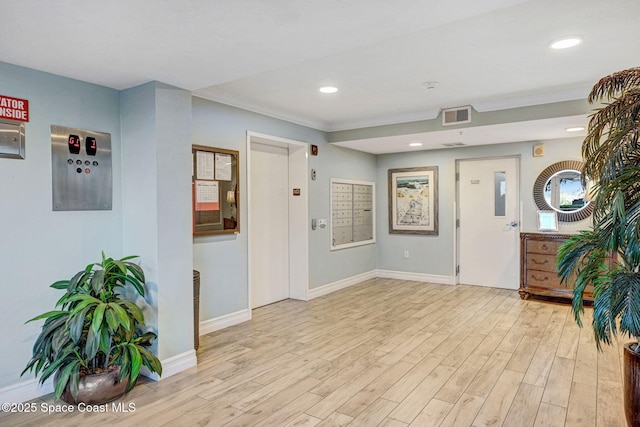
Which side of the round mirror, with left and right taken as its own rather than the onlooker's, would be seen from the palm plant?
front

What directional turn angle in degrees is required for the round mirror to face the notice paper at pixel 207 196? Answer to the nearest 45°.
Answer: approximately 45° to its right

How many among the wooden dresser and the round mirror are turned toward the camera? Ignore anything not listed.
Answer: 2

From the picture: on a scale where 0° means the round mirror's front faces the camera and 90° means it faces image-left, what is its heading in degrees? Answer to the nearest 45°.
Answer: approximately 0°

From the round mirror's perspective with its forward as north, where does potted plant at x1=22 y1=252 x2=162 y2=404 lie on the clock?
The potted plant is roughly at 1 o'clock from the round mirror.

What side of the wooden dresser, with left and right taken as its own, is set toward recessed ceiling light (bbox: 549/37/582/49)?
front

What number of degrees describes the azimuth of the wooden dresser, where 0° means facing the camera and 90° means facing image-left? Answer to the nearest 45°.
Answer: approximately 0°

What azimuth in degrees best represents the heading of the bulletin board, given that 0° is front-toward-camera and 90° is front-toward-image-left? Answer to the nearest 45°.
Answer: approximately 315°

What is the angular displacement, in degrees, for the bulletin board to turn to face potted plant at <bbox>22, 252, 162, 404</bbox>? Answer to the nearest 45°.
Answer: approximately 90° to its right

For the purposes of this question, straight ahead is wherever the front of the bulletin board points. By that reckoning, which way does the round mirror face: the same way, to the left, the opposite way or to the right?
to the right

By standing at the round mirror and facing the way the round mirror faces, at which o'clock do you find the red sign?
The red sign is roughly at 1 o'clock from the round mirror.

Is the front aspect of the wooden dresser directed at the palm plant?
yes
